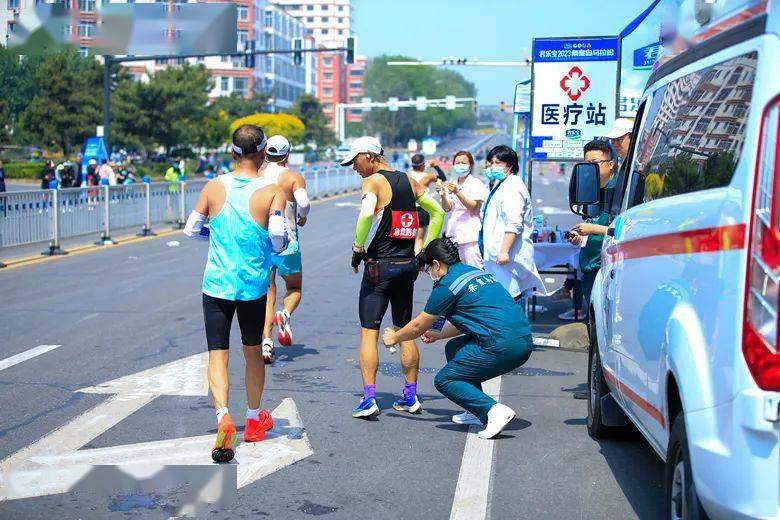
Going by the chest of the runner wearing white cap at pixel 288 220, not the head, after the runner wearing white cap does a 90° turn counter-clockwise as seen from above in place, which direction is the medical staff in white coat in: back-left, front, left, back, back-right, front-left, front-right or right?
back

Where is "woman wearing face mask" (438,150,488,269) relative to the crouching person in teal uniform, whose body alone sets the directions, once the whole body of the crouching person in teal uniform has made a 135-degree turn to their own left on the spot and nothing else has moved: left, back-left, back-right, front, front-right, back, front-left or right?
back-left

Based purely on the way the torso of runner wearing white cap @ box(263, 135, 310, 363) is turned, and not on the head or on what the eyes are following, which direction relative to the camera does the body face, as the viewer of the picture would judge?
away from the camera

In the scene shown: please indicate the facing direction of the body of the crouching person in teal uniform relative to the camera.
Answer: to the viewer's left

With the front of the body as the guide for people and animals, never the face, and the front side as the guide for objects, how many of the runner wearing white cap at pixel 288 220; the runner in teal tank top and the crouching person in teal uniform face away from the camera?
2

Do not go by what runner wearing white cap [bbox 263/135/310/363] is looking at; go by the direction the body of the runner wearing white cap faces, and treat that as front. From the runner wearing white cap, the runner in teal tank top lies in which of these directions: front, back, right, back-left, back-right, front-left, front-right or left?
back

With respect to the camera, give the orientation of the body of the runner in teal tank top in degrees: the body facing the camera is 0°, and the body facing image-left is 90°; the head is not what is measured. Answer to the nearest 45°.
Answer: approximately 180°

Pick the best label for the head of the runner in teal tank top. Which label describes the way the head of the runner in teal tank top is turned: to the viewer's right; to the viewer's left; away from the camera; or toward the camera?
away from the camera

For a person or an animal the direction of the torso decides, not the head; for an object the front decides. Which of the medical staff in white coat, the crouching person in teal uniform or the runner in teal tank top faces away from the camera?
the runner in teal tank top

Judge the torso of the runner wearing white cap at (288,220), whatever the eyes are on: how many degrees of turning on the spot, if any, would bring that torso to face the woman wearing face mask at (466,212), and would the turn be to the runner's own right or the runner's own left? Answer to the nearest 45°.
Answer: approximately 45° to the runner's own right

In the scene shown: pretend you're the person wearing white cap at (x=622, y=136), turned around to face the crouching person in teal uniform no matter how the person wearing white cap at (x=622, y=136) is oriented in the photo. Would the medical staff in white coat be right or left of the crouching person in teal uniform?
right

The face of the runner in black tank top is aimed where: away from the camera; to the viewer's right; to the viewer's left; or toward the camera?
to the viewer's left
